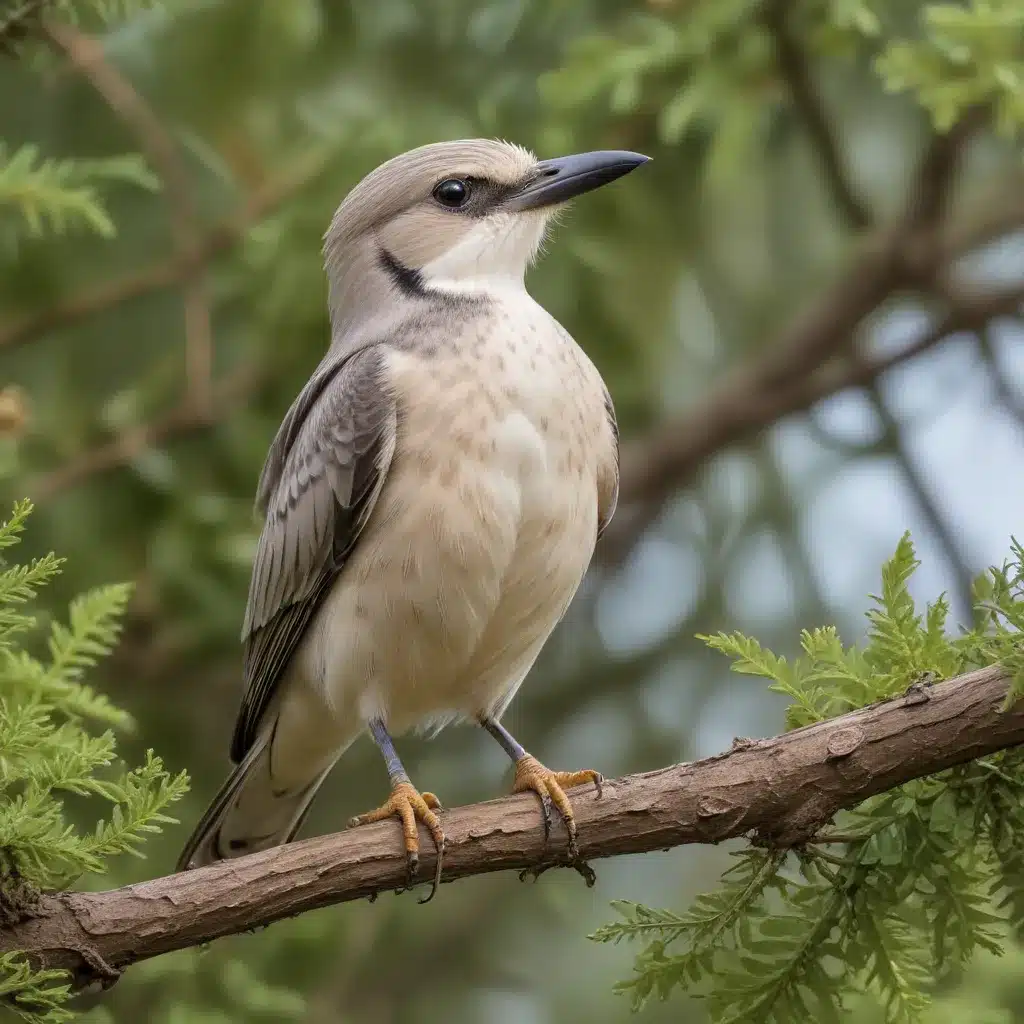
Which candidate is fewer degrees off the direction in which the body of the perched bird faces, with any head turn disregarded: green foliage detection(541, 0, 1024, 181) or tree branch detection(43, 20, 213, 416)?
the green foliage

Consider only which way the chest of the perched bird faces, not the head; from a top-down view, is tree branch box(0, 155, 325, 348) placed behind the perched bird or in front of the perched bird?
behind

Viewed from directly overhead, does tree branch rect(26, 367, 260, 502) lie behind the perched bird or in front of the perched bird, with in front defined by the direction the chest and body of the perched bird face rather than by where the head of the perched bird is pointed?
behind

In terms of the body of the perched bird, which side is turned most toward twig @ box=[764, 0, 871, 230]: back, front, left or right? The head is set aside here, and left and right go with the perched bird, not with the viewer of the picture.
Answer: left

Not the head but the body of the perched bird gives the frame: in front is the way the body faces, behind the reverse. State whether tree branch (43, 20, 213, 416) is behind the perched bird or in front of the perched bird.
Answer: behind

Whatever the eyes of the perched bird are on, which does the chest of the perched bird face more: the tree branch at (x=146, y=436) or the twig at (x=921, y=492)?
the twig

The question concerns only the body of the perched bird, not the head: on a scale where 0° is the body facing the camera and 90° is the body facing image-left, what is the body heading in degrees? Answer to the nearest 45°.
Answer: approximately 315°

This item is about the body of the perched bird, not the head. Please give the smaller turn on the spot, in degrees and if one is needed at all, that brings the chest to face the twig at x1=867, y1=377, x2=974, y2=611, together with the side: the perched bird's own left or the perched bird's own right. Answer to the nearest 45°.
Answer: approximately 90° to the perched bird's own left
